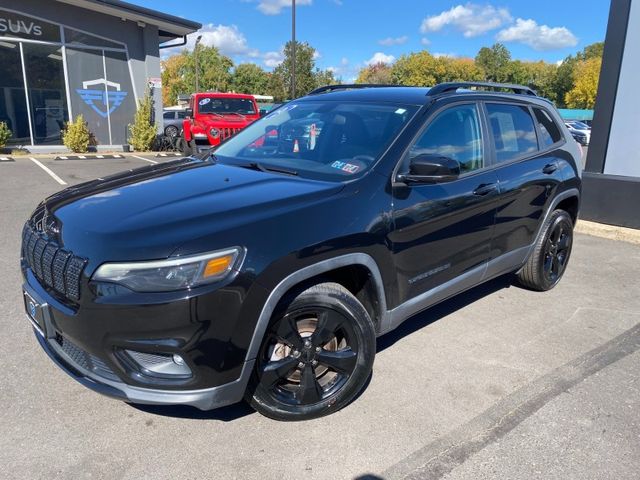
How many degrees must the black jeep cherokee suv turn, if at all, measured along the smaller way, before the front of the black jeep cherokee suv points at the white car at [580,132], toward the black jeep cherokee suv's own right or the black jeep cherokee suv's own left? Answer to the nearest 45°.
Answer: approximately 180°

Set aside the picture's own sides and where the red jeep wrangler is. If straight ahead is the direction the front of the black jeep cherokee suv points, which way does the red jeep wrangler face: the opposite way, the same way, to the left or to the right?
to the left

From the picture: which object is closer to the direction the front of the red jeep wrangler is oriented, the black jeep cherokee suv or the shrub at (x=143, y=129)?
the black jeep cherokee suv

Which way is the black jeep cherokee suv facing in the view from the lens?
facing the viewer and to the left of the viewer

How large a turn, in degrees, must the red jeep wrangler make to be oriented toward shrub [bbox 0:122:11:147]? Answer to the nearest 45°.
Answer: approximately 135° to its right

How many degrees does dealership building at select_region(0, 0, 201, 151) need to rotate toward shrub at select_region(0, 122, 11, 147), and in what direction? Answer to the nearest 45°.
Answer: approximately 90° to its right

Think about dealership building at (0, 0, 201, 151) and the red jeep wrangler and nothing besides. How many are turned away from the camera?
0

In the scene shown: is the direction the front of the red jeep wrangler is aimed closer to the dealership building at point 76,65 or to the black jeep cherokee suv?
the black jeep cherokee suv

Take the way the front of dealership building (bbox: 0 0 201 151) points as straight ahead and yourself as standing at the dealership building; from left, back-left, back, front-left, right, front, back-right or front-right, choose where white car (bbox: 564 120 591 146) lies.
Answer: front-left

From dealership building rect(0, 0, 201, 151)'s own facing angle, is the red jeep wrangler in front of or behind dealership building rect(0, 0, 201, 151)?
in front

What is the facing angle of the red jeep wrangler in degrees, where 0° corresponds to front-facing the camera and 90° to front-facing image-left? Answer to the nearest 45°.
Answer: approximately 315°

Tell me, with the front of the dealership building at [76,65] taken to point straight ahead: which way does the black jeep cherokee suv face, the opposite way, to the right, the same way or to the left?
to the right

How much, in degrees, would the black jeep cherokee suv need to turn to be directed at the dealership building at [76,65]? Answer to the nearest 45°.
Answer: approximately 90° to its right

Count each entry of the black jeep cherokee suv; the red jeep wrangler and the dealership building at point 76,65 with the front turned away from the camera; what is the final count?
0
